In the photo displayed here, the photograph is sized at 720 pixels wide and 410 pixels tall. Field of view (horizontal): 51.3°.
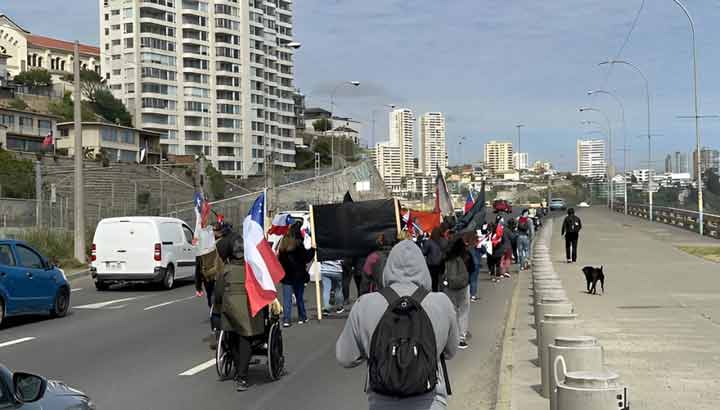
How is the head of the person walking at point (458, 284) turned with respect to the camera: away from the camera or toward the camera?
away from the camera

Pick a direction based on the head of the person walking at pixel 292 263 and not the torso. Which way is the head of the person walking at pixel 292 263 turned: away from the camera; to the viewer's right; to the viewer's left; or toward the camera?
away from the camera

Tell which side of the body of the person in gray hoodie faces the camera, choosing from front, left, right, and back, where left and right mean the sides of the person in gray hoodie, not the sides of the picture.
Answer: back

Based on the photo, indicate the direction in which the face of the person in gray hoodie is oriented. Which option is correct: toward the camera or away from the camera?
away from the camera

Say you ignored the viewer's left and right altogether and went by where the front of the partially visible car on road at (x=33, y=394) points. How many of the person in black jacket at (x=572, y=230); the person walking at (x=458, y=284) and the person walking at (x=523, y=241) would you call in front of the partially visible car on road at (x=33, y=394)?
3

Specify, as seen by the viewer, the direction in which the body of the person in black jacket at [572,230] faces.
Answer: away from the camera

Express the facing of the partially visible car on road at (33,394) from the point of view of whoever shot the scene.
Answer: facing away from the viewer and to the right of the viewer

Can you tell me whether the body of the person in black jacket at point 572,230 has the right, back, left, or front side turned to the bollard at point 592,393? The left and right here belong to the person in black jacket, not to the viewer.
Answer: back

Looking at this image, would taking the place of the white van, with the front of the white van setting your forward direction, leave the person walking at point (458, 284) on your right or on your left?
on your right

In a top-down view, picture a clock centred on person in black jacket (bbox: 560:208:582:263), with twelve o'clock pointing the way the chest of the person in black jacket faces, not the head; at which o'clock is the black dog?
The black dog is roughly at 6 o'clock from the person in black jacket.

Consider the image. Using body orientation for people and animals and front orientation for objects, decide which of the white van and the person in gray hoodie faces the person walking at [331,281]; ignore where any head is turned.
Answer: the person in gray hoodie

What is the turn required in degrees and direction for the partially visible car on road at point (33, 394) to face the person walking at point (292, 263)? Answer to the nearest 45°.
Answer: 0° — it already faces them

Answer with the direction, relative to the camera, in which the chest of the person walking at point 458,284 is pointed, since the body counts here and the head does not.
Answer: away from the camera
